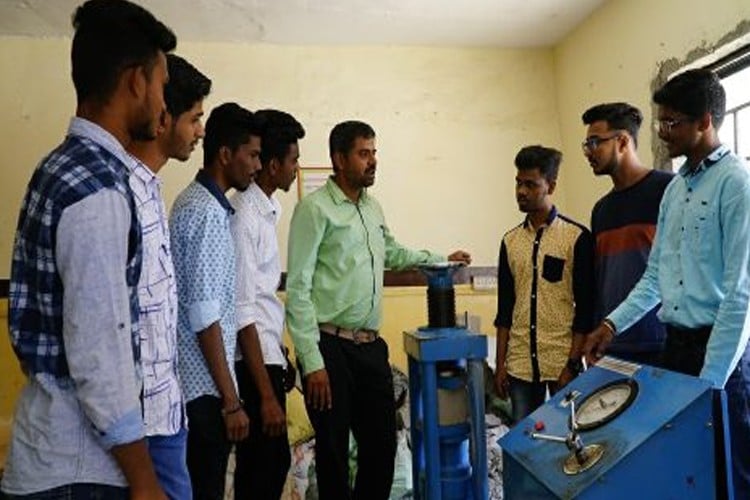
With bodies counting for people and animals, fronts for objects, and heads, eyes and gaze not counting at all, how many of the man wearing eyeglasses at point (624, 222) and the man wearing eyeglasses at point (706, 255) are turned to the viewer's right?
0

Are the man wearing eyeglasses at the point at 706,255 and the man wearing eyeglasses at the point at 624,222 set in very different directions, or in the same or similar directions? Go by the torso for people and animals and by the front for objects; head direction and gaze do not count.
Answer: same or similar directions

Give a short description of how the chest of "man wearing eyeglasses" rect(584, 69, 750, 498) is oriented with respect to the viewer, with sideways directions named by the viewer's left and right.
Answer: facing the viewer and to the left of the viewer

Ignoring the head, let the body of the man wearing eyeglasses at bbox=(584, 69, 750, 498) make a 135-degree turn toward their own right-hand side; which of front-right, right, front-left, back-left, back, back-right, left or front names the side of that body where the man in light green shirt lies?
left

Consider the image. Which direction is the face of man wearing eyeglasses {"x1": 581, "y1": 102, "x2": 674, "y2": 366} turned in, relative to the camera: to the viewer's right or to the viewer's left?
to the viewer's left

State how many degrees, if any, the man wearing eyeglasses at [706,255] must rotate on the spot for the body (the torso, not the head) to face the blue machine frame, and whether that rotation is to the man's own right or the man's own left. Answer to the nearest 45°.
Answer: approximately 45° to the man's own right

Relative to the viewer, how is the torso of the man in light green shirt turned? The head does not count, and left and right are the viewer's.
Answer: facing the viewer and to the right of the viewer

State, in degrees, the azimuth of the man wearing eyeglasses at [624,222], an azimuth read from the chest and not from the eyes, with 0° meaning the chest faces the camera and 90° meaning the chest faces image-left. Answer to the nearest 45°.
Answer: approximately 45°

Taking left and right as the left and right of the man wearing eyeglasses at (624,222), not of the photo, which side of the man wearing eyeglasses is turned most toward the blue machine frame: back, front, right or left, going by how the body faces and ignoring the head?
front
